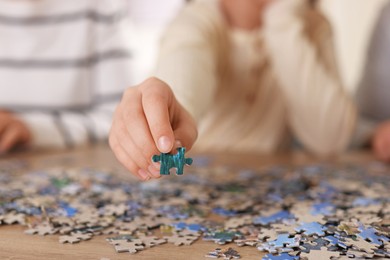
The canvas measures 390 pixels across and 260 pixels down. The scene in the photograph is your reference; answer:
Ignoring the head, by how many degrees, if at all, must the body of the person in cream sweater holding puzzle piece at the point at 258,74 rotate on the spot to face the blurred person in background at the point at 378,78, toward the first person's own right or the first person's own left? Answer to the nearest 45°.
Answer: approximately 135° to the first person's own left

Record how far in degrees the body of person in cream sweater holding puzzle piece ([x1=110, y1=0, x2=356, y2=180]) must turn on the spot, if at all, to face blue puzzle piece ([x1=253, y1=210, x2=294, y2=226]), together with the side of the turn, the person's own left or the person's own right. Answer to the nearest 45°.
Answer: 0° — they already face it

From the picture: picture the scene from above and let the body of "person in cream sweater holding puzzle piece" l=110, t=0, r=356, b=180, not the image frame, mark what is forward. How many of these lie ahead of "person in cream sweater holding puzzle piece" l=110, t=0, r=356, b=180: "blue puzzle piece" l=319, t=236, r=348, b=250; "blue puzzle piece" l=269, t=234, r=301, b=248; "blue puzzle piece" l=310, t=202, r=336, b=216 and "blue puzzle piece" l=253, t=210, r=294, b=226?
4

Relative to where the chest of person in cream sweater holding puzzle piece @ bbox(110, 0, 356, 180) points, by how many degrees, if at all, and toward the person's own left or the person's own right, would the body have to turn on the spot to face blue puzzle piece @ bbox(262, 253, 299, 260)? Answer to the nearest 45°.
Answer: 0° — they already face it

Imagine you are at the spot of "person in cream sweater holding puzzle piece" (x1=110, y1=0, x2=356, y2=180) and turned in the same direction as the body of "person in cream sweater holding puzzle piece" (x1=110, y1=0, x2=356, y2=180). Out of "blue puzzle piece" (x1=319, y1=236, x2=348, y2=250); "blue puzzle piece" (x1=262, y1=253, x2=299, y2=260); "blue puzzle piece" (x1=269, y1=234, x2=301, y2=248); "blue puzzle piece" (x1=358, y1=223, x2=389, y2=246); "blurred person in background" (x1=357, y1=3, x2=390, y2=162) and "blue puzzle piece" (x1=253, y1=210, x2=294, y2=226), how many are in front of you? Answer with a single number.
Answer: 5

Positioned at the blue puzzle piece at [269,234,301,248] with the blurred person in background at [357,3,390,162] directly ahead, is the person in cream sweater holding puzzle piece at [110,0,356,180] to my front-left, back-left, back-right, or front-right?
front-left

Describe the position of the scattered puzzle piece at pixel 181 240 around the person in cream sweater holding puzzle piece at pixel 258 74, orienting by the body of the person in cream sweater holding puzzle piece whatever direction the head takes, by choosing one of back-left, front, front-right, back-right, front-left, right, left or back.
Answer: front

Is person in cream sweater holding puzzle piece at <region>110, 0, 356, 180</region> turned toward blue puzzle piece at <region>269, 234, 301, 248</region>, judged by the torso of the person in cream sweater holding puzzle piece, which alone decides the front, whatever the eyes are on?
yes

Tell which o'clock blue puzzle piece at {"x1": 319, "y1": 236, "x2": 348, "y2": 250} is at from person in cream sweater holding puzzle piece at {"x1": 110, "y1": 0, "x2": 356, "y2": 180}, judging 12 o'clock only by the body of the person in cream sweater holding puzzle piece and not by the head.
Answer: The blue puzzle piece is roughly at 12 o'clock from the person in cream sweater holding puzzle piece.

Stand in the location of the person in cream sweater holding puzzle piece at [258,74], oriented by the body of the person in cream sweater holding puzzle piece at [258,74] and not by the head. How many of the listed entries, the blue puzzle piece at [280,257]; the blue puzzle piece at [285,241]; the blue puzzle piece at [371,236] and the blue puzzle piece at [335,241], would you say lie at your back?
0

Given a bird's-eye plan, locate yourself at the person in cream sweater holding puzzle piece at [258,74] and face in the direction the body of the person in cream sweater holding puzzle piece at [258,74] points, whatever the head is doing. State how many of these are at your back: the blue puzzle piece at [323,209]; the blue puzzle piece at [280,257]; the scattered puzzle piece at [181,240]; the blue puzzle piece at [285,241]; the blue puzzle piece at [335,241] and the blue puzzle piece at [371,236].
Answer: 0

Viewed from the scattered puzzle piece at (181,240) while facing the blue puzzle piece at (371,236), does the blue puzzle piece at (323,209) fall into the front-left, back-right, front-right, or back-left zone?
front-left

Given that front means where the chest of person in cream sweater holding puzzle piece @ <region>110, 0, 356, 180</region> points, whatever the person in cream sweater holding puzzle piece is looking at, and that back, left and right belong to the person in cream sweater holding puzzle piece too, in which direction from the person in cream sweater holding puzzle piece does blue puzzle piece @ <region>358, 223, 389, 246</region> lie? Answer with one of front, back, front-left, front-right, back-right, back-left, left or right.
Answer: front

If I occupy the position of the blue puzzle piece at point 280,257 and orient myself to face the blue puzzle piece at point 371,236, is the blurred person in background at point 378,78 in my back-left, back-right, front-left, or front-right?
front-left

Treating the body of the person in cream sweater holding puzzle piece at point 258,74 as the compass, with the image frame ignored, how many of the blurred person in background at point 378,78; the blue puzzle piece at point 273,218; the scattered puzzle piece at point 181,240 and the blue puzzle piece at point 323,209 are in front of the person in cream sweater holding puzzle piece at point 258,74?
3

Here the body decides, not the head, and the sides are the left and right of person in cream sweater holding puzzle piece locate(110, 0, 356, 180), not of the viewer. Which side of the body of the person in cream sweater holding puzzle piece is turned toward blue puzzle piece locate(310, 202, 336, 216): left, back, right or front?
front

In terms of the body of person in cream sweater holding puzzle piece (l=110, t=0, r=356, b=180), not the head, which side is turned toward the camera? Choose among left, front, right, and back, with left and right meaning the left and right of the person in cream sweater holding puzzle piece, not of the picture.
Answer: front

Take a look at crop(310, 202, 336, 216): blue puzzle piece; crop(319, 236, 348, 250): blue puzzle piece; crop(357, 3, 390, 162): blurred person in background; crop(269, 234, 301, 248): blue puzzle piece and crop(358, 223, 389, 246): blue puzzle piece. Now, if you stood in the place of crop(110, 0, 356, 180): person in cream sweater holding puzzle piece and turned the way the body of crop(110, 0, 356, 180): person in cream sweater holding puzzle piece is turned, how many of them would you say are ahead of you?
4
